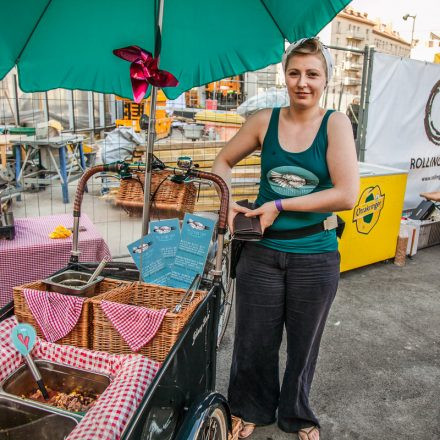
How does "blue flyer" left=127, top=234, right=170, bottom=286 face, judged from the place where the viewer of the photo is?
facing the viewer

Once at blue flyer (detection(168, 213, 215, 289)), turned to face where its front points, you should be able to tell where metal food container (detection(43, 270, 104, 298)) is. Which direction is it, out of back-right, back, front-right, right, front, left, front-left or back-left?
right

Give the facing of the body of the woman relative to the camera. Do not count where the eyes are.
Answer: toward the camera

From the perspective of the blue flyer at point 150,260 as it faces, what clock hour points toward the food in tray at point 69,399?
The food in tray is roughly at 1 o'clock from the blue flyer.

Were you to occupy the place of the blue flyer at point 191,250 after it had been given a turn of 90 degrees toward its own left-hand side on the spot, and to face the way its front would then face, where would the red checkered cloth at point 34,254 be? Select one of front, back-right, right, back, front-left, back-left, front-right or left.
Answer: back-left

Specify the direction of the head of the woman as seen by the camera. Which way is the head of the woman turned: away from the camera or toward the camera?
toward the camera

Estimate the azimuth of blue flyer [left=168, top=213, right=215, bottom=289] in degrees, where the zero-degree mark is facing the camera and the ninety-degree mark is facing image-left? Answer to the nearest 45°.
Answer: approximately 0°

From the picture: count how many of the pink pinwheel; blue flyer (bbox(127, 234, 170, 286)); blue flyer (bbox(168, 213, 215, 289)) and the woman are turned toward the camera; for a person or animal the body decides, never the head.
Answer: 4

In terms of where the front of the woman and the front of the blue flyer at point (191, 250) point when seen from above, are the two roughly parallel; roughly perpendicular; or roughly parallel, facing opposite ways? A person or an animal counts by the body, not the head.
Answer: roughly parallel

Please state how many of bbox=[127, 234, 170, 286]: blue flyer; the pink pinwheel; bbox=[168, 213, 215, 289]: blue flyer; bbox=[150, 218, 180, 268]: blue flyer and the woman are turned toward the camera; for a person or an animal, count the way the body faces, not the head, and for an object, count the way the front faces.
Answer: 5

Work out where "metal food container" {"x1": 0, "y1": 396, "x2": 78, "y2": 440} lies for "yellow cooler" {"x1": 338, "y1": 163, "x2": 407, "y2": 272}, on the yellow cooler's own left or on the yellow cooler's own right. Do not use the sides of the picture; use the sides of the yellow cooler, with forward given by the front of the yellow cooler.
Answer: on the yellow cooler's own right

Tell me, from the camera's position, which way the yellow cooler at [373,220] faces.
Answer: facing the viewer and to the right of the viewer

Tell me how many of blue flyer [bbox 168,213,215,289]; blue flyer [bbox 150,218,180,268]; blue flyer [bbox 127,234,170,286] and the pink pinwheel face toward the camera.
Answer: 4
